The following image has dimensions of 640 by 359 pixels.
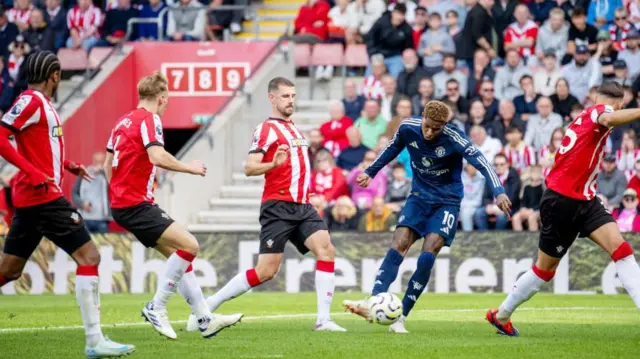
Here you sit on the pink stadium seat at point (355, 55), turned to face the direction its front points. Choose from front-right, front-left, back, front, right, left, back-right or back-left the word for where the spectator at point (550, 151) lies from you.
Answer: front-left

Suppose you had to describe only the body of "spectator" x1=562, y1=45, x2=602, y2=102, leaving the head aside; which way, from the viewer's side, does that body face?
toward the camera

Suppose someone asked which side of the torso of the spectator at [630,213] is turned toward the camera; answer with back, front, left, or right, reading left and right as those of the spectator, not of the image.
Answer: front

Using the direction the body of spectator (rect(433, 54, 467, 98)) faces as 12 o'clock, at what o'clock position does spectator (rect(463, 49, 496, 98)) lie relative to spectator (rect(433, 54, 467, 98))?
spectator (rect(463, 49, 496, 98)) is roughly at 9 o'clock from spectator (rect(433, 54, 467, 98)).

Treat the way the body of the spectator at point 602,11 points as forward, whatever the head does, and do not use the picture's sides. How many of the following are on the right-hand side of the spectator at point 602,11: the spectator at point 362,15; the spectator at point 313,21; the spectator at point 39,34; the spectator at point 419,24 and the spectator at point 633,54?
4

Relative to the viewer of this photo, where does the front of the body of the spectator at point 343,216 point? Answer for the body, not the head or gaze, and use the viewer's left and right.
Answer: facing the viewer

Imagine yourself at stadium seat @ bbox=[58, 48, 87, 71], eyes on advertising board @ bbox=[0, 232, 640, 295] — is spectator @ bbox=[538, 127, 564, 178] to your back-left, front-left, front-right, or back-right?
front-left

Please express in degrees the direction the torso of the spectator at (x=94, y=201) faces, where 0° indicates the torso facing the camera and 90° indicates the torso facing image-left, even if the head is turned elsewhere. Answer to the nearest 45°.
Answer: approximately 0°

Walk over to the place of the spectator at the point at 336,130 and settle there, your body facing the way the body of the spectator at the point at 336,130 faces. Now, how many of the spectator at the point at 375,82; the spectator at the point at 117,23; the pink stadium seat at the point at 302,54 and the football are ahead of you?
1

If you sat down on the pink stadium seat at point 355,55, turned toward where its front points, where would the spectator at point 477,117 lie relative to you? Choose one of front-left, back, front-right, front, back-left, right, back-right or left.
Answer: front-left

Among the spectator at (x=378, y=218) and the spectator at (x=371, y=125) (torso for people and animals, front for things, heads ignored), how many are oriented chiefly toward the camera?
2

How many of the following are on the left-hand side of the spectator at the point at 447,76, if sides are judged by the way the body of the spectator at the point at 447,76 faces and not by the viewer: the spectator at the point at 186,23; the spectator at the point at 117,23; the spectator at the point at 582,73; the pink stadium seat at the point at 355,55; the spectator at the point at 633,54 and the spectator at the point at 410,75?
2

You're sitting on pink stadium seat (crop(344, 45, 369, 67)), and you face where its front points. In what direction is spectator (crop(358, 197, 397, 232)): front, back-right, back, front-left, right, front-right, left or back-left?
front

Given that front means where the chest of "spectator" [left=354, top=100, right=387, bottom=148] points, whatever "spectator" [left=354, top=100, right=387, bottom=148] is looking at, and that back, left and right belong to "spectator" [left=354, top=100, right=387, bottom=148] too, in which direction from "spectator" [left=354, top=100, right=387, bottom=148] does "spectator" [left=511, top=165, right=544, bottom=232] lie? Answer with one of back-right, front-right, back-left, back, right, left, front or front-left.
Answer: front-left

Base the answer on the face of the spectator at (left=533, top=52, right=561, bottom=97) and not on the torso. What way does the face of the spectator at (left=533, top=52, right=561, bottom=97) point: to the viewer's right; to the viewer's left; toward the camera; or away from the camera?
toward the camera

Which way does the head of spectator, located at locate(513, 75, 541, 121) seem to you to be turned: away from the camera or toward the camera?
toward the camera

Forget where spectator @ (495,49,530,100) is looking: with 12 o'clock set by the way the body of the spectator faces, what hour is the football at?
The football is roughly at 12 o'clock from the spectator.

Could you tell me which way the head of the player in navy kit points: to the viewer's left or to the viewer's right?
to the viewer's left

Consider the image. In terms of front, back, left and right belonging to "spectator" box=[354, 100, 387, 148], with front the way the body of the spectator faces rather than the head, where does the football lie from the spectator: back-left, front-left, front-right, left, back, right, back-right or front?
front

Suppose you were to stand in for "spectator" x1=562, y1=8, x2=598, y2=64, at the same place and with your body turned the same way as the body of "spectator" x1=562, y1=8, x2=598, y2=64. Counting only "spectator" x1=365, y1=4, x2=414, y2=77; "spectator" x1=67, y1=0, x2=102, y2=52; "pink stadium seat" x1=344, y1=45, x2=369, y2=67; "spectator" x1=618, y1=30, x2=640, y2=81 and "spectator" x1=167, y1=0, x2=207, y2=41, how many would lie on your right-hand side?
4
